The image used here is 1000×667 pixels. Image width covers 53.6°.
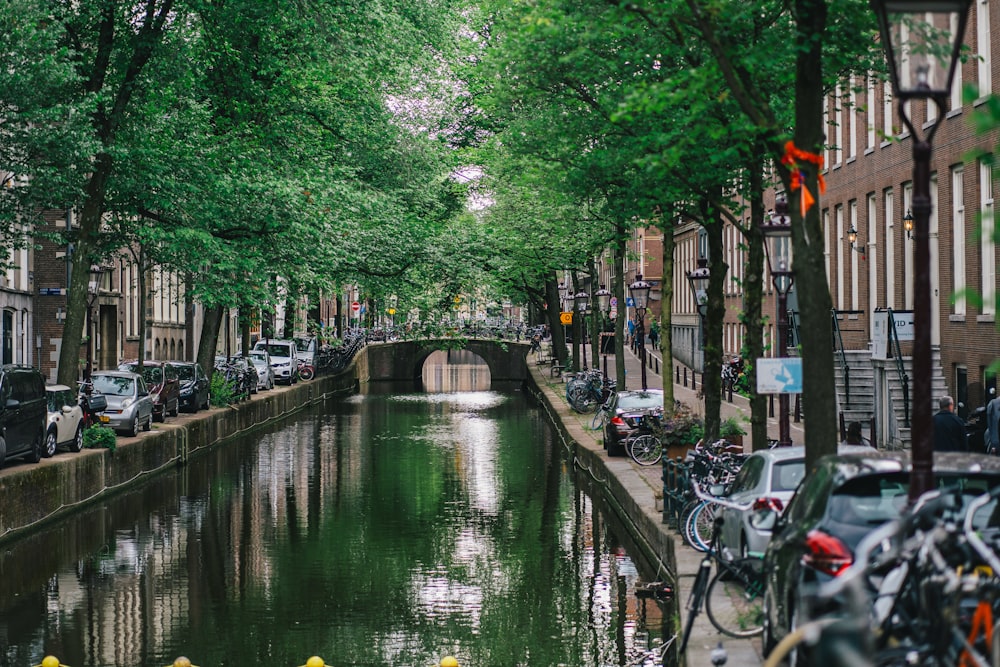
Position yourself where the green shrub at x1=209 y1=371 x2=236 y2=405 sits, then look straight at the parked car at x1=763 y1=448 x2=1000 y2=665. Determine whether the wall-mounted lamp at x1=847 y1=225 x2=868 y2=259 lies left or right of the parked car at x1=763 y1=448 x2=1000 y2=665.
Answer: left

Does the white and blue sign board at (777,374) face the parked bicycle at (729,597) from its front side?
yes

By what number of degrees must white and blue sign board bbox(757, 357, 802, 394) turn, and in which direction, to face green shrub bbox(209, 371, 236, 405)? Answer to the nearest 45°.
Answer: approximately 135° to its right

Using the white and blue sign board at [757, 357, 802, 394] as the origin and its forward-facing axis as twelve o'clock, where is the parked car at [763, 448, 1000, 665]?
The parked car is roughly at 12 o'clock from the white and blue sign board.

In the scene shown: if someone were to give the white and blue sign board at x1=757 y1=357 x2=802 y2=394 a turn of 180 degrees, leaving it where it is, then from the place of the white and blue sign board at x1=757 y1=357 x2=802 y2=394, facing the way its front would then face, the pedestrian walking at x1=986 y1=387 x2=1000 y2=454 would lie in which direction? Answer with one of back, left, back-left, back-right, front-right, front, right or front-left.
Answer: front-right

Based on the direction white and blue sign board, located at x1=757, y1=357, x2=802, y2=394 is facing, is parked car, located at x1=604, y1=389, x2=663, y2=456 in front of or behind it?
behind

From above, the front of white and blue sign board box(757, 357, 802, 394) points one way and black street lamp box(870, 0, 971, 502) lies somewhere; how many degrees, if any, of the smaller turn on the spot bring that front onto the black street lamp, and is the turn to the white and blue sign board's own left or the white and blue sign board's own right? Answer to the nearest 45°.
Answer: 0° — it already faces it

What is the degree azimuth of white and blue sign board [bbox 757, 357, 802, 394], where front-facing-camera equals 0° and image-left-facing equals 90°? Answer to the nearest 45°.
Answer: approximately 0°
